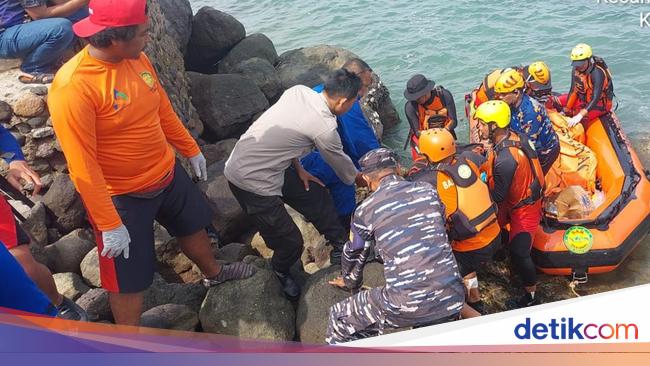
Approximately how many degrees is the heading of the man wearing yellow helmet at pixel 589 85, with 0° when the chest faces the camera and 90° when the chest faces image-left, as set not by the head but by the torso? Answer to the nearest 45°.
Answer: approximately 45°

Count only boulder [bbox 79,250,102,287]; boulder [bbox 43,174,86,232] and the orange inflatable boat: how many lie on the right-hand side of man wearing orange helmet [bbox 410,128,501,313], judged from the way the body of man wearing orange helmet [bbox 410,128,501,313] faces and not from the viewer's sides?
1

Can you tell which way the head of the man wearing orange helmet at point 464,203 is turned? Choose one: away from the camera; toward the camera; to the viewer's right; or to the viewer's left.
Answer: away from the camera

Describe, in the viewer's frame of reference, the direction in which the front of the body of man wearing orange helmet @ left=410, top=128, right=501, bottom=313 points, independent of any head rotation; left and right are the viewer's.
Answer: facing away from the viewer and to the left of the viewer

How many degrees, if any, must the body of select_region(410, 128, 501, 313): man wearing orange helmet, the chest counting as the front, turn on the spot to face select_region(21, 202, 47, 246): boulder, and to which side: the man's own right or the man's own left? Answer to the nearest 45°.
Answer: approximately 45° to the man's own left

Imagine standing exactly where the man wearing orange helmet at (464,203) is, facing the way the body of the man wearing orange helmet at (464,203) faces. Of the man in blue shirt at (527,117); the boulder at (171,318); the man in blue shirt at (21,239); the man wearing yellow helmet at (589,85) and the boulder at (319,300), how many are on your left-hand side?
3

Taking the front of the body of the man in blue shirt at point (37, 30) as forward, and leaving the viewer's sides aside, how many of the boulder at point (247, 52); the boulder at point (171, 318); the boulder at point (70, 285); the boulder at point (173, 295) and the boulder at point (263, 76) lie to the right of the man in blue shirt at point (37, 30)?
3

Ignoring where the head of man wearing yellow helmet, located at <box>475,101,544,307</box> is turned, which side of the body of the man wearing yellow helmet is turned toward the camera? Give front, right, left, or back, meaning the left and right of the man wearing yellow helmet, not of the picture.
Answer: left

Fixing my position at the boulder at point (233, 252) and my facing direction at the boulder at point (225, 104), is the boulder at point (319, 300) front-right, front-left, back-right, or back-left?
back-right
